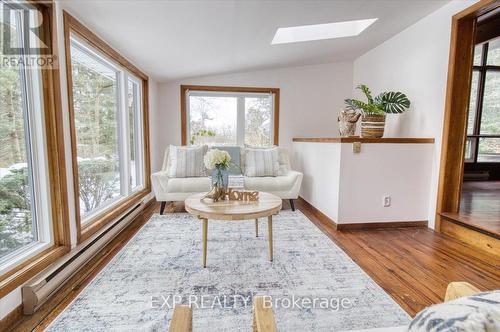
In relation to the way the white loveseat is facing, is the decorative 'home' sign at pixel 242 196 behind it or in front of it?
in front

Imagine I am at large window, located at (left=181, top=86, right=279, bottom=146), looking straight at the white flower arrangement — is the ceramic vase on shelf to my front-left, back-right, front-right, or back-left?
front-left

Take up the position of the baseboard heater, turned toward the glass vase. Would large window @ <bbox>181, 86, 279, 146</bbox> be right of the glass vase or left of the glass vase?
left

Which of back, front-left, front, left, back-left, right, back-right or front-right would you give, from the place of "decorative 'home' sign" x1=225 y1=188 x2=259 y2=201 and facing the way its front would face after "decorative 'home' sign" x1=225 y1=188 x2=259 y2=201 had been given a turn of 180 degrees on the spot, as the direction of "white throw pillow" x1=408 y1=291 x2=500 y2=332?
back

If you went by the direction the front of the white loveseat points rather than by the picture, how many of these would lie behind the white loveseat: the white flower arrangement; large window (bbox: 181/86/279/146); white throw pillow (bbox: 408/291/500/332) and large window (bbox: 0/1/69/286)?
1

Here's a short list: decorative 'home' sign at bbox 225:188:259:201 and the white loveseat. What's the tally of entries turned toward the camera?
2

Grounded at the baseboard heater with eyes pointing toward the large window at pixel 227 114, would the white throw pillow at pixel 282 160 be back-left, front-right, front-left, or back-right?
front-right

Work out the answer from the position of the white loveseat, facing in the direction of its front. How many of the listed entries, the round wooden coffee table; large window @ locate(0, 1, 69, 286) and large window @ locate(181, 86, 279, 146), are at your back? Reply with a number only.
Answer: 1

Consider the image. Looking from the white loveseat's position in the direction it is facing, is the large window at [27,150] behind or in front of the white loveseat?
in front

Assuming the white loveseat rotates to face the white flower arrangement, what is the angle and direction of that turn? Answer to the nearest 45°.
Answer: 0° — it already faces it

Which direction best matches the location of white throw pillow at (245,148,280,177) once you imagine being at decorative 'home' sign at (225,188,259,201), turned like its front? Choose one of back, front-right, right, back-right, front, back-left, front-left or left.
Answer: back

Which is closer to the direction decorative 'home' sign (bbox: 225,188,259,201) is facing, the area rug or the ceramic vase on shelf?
the area rug

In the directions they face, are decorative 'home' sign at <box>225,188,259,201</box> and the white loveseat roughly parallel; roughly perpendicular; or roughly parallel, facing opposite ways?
roughly parallel

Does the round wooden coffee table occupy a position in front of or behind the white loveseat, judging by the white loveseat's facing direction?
in front

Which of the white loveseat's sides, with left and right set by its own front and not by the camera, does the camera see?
front
